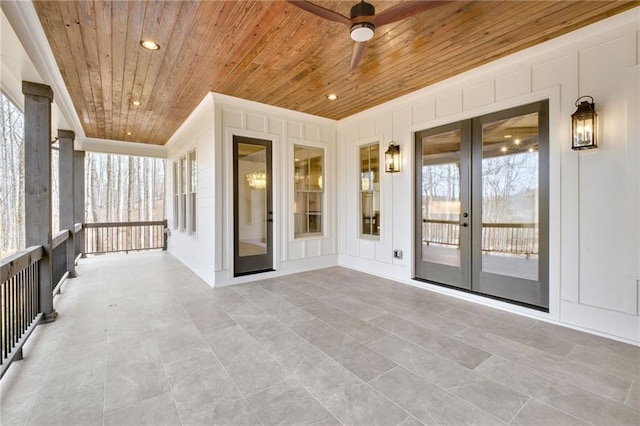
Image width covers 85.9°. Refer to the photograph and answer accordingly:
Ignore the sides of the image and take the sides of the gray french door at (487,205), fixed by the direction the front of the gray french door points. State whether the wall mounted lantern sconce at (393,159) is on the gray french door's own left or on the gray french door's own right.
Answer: on the gray french door's own right

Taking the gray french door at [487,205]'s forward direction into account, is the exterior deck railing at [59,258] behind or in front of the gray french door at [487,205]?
in front

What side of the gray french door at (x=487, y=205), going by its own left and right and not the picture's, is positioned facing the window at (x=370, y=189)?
right

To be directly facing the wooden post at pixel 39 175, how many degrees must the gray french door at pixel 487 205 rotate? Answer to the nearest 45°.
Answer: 0° — it already faces it

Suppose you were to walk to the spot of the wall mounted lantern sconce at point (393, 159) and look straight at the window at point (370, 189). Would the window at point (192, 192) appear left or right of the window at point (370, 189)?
left

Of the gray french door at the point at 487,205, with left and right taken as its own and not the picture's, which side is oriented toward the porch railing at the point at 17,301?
front

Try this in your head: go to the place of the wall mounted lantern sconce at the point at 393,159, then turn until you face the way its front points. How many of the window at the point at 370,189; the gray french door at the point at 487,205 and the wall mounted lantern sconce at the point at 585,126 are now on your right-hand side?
1

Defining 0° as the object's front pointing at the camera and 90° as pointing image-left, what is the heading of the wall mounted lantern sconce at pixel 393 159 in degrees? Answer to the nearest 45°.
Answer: approximately 45°

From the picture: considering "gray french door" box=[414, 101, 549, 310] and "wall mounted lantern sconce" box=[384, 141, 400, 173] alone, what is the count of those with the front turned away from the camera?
0

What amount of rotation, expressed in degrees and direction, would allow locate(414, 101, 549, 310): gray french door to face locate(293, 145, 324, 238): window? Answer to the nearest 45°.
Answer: approximately 45° to its right

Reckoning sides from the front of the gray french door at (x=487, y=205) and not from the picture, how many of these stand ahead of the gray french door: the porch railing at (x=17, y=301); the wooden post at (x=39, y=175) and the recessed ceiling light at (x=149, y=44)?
3

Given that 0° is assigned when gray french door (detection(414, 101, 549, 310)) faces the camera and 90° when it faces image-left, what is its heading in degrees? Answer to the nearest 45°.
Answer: approximately 45°

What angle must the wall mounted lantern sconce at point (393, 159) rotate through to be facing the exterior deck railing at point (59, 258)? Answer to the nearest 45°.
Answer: approximately 45° to its right

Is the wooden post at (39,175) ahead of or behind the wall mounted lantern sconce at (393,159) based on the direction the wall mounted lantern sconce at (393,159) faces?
ahead

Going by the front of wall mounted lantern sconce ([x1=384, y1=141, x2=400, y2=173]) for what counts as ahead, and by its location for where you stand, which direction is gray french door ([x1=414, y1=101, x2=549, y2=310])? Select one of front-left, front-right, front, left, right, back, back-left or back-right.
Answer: left
